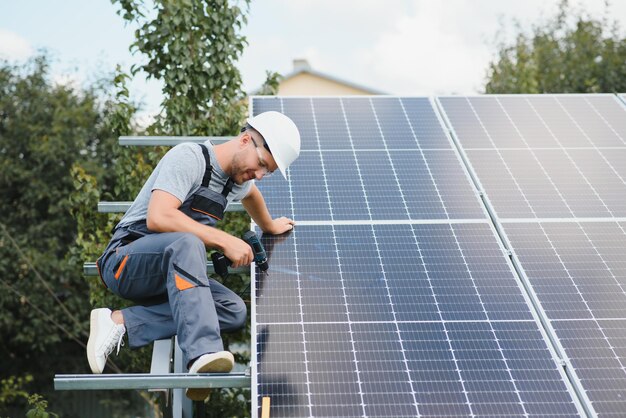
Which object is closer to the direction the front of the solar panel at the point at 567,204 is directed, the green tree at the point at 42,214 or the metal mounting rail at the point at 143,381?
the metal mounting rail

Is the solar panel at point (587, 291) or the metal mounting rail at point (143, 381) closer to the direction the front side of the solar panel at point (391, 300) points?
the metal mounting rail
